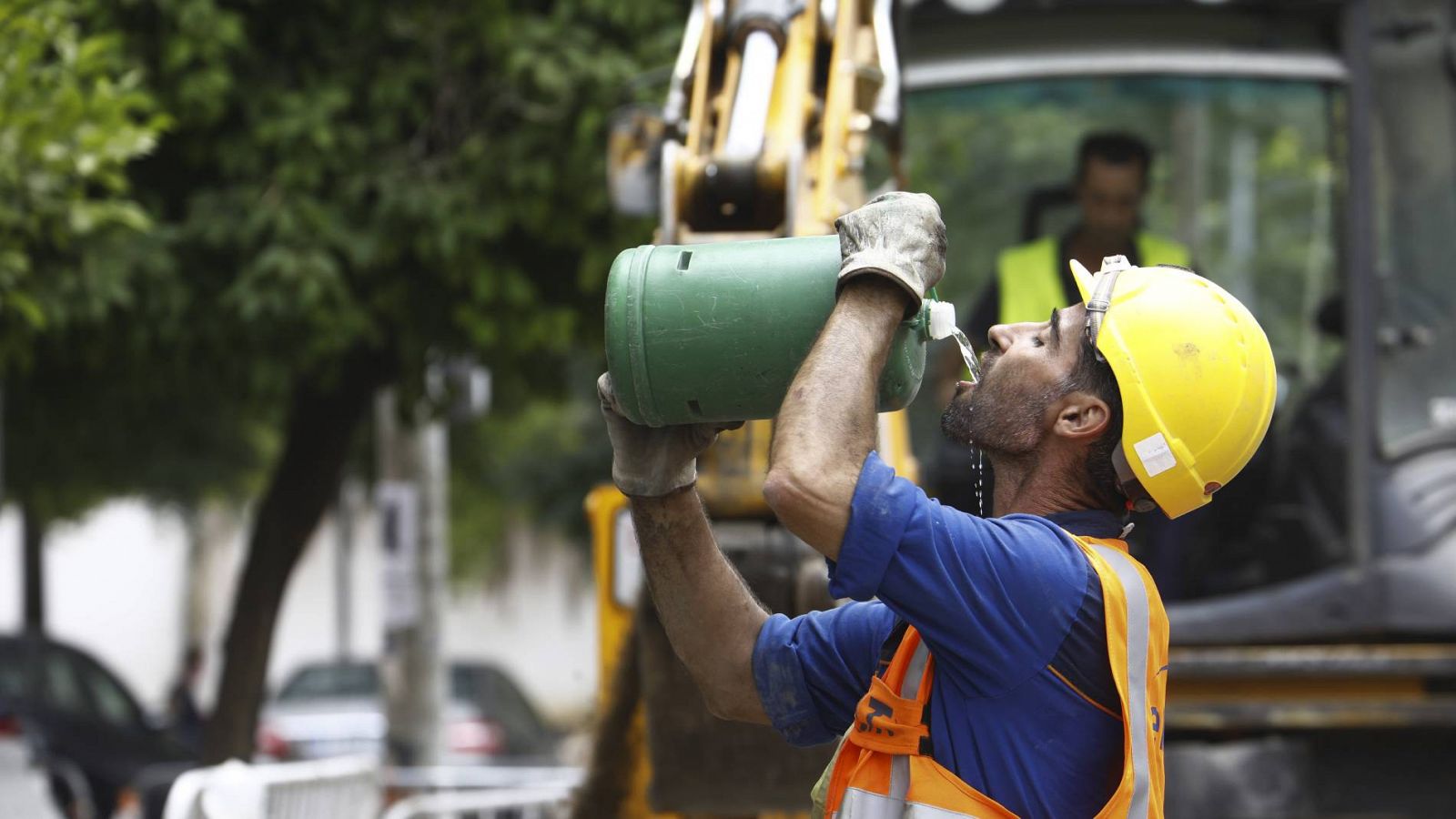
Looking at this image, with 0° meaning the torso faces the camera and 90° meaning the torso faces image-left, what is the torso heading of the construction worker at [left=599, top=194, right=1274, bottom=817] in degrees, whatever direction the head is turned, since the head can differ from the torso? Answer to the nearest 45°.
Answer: approximately 90°

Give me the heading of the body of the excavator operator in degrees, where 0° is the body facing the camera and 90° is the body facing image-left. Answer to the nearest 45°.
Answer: approximately 0°

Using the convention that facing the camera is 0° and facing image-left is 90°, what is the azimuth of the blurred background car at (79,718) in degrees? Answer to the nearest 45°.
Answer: approximately 225°

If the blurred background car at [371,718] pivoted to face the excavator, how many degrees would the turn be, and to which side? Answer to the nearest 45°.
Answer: approximately 135° to its right

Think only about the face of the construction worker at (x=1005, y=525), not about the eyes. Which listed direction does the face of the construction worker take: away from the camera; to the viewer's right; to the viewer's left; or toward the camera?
to the viewer's left

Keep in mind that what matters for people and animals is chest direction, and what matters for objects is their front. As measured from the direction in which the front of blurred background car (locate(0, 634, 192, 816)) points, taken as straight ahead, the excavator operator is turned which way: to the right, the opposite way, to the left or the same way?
to the right

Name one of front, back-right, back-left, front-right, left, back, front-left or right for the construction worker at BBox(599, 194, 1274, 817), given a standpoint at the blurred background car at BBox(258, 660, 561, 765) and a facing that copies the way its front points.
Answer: back-right

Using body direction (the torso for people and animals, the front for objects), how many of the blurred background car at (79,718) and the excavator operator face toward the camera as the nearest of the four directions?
1

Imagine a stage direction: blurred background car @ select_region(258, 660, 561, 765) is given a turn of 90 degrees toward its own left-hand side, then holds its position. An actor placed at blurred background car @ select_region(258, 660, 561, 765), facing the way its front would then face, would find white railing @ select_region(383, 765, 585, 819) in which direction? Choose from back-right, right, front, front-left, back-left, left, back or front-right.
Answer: back-left
